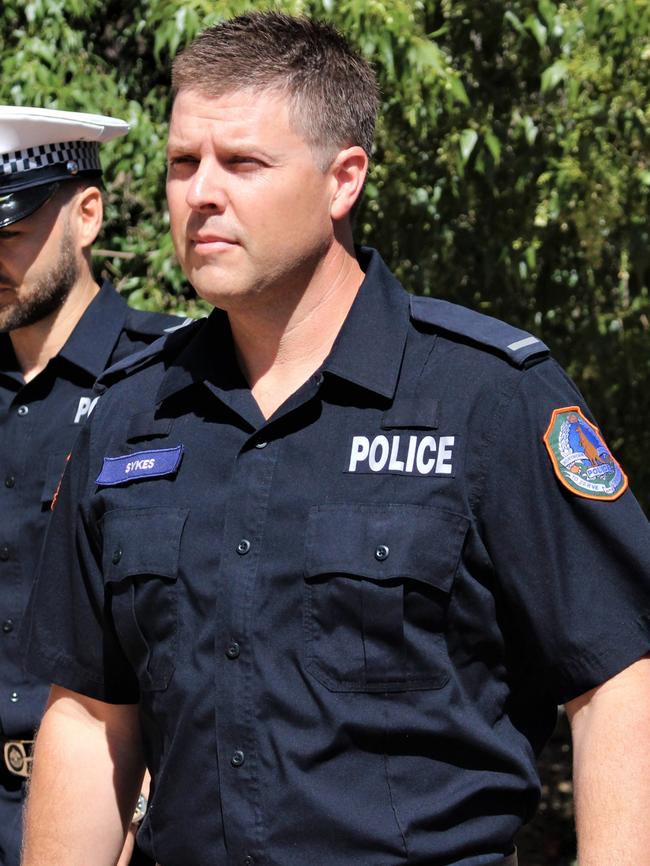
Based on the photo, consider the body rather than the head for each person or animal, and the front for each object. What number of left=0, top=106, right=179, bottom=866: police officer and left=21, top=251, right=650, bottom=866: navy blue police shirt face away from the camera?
0

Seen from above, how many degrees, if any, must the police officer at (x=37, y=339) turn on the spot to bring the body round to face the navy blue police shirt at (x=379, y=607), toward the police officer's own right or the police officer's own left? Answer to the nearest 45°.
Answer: approximately 45° to the police officer's own left

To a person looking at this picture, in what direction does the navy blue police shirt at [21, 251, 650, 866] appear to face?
facing the viewer and to the left of the viewer

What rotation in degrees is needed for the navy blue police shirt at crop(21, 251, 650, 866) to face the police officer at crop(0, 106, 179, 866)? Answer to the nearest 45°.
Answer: approximately 90° to its right

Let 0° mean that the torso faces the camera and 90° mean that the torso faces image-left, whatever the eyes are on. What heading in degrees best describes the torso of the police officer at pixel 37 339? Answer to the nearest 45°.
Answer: approximately 45°
